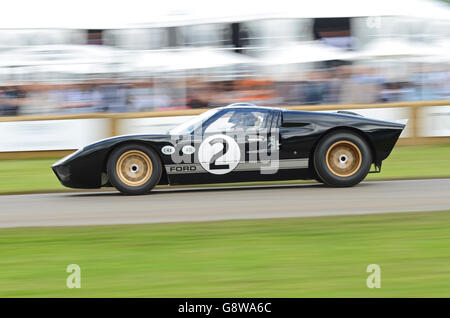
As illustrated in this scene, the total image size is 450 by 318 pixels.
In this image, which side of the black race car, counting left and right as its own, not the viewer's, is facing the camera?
left
